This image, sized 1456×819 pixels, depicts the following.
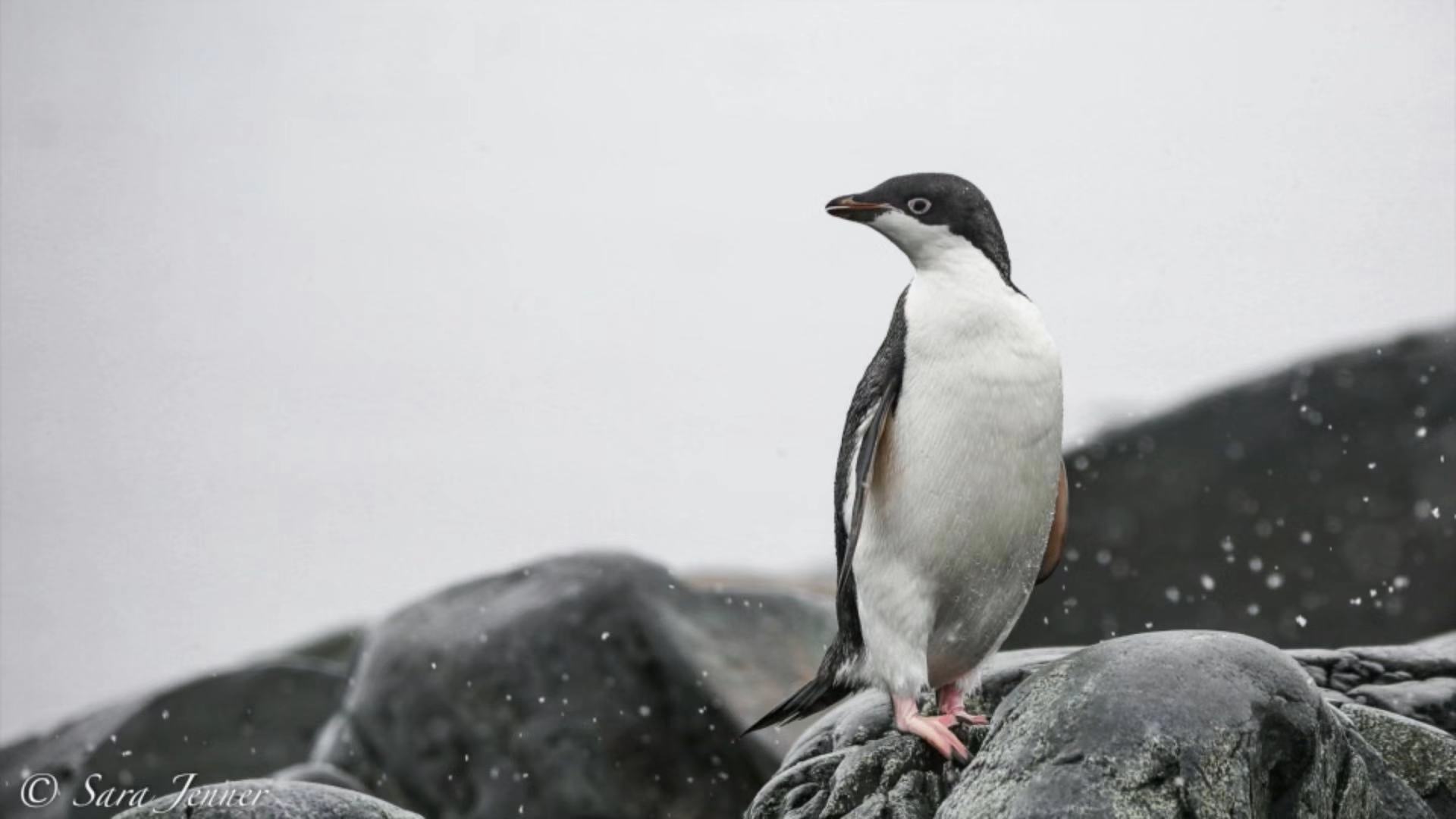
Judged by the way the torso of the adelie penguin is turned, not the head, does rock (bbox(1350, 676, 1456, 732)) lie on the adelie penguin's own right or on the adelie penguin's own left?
on the adelie penguin's own left

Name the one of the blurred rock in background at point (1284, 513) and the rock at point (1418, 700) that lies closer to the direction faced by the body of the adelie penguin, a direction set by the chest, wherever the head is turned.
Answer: the rock

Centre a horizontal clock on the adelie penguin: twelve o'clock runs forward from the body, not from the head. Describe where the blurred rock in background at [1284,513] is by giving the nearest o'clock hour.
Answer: The blurred rock in background is roughly at 8 o'clock from the adelie penguin.

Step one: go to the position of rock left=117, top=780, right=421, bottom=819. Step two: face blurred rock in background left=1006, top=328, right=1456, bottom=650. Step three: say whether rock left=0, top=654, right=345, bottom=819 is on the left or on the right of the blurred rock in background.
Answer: left

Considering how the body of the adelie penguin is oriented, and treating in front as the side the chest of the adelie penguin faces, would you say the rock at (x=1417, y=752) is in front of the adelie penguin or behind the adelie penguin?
in front

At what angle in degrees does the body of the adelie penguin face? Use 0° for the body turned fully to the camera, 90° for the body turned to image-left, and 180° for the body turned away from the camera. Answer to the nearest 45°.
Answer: approximately 315°

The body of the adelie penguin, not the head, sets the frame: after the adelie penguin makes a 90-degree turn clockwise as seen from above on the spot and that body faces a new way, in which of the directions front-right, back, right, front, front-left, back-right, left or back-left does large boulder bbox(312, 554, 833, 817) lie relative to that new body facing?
right
